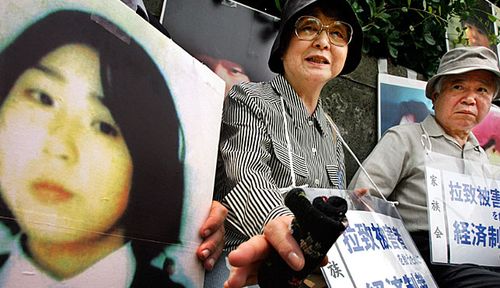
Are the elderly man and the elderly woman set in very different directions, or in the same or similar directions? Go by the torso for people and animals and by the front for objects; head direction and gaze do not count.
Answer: same or similar directions

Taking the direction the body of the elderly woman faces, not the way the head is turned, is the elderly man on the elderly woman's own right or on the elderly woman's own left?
on the elderly woman's own left

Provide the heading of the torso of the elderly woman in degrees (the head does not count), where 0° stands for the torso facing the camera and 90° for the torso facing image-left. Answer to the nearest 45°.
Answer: approximately 315°

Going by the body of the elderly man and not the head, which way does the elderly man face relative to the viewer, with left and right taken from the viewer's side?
facing the viewer and to the right of the viewer

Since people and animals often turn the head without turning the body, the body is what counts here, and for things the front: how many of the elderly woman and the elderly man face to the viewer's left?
0

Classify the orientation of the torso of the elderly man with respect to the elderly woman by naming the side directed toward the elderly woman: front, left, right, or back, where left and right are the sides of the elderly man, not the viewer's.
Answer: right
